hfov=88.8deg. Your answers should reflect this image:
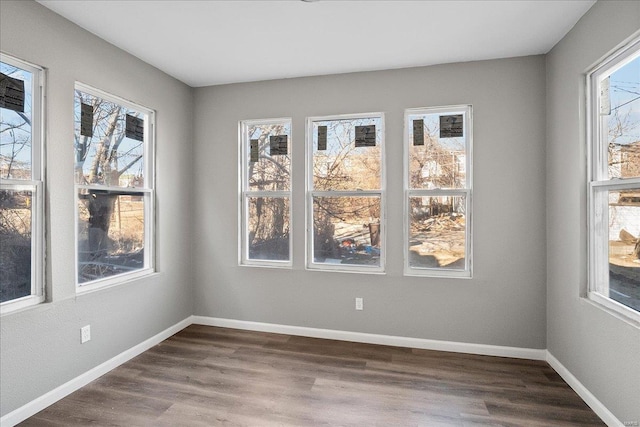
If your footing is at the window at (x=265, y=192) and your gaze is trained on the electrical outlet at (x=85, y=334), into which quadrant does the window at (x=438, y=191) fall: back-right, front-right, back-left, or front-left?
back-left

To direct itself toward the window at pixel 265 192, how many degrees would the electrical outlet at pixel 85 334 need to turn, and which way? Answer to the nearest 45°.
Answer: approximately 45° to its left

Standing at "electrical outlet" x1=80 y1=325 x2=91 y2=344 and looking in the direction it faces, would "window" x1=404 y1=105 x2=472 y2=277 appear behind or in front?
in front

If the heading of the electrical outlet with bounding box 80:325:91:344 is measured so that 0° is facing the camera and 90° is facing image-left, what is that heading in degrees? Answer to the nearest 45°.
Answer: approximately 315°
